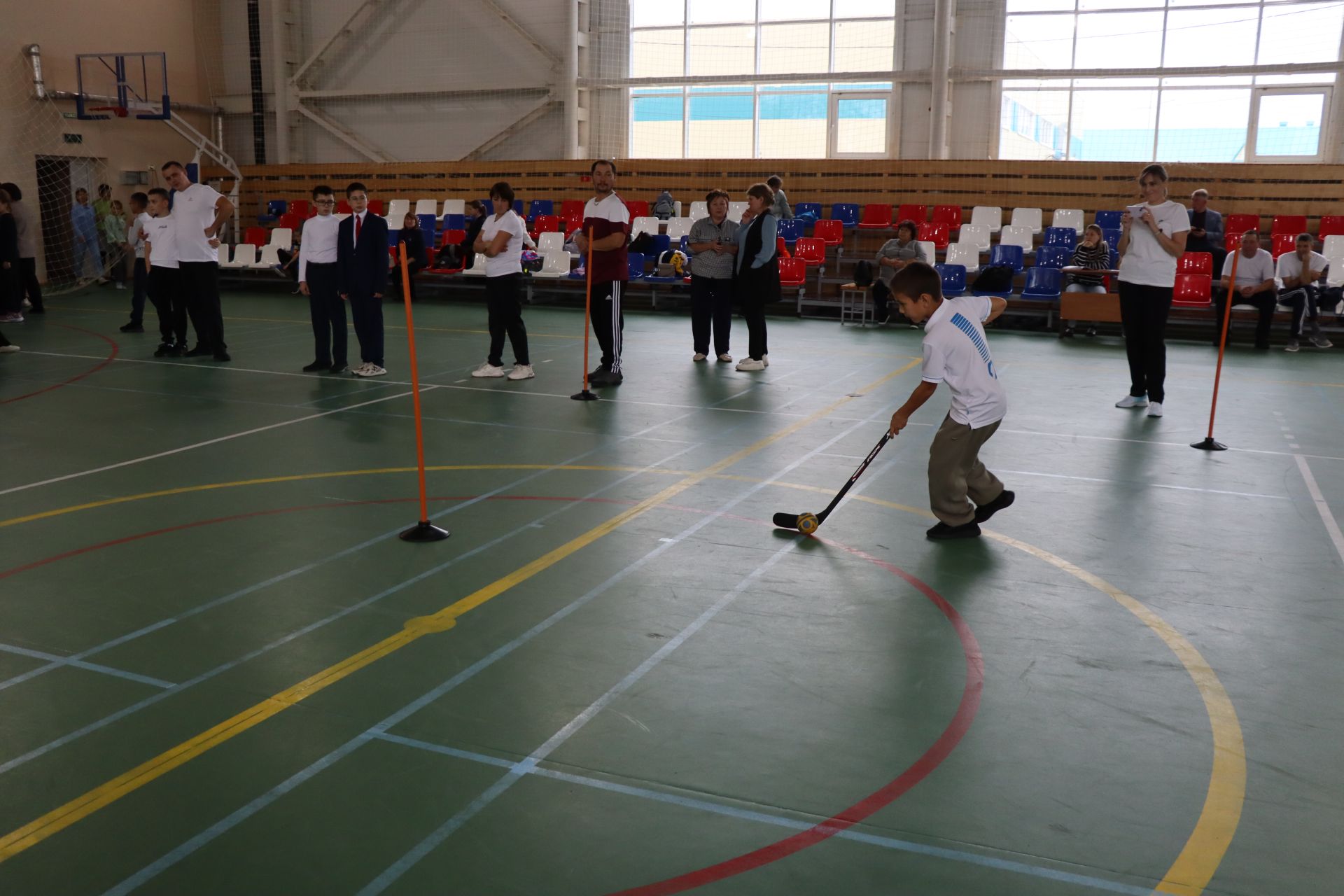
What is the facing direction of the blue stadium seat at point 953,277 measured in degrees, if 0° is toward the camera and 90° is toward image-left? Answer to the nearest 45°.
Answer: approximately 0°

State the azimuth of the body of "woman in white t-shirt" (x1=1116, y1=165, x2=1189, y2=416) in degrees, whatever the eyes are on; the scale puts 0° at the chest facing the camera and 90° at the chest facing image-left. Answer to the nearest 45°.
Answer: approximately 45°

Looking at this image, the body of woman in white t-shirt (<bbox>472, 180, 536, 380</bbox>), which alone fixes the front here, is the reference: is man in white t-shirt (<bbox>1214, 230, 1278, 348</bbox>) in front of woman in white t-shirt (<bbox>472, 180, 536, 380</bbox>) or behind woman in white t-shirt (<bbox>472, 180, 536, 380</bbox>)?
behind

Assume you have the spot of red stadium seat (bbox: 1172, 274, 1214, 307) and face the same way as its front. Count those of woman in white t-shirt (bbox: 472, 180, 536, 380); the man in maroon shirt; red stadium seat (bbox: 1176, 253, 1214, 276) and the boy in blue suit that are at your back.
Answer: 1

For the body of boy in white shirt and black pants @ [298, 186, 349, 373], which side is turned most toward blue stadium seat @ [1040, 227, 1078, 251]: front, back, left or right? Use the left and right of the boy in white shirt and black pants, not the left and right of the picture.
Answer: left

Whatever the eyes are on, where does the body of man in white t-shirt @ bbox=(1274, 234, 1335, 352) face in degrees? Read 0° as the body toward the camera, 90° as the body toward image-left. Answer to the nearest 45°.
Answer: approximately 0°

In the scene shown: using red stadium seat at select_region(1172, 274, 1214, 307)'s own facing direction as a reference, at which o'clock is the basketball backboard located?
The basketball backboard is roughly at 3 o'clock from the red stadium seat.

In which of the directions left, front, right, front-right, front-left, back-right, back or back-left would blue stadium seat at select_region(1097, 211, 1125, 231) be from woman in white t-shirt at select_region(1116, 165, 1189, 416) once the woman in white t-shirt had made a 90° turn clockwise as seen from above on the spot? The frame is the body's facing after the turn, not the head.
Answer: front-right

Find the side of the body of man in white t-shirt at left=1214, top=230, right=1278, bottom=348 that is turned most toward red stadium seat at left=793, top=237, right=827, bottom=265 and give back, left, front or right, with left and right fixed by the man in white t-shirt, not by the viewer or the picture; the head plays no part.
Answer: right
